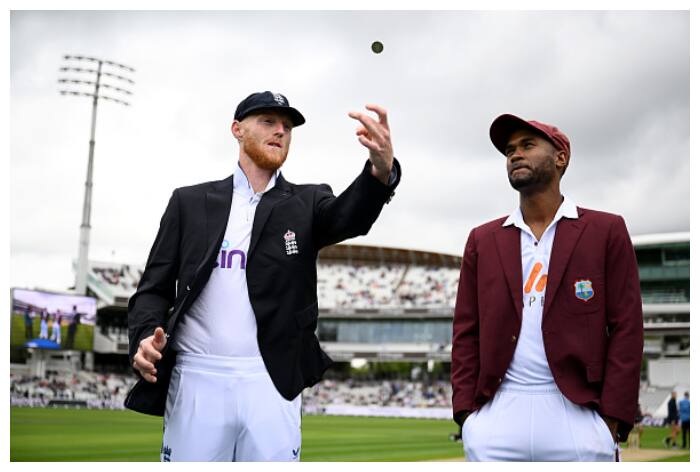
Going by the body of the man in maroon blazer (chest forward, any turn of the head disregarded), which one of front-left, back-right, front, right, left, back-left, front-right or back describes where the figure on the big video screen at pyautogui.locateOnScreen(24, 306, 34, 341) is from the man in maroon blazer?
back-right

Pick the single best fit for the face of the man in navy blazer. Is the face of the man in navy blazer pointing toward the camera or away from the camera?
toward the camera

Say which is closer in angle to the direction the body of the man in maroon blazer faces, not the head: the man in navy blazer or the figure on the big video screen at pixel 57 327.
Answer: the man in navy blazer

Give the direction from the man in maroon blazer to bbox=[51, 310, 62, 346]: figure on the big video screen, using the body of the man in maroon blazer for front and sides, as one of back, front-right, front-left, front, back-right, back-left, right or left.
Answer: back-right

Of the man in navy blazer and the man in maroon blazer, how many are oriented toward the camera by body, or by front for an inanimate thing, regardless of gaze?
2

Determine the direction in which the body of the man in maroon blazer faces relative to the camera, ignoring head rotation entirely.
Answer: toward the camera

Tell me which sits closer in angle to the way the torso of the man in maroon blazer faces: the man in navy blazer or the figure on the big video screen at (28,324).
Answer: the man in navy blazer

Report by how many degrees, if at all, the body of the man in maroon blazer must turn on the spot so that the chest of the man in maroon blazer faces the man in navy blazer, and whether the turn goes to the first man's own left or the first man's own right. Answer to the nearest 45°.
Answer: approximately 90° to the first man's own right

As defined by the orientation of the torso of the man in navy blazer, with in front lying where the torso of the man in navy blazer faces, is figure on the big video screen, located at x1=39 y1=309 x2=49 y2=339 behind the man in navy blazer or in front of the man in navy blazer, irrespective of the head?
behind

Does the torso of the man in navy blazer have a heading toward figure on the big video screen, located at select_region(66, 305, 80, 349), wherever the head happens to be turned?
no

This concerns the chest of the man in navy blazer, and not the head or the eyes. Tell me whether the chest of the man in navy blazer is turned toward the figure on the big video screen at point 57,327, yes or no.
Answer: no

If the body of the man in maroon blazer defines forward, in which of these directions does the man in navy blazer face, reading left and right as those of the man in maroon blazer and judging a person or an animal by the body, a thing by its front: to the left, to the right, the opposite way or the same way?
the same way

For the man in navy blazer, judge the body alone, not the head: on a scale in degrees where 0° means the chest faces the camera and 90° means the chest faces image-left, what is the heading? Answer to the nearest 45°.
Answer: approximately 0°

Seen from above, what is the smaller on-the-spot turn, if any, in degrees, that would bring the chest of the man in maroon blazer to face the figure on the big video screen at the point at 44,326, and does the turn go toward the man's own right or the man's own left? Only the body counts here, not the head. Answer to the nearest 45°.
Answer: approximately 135° to the man's own right
